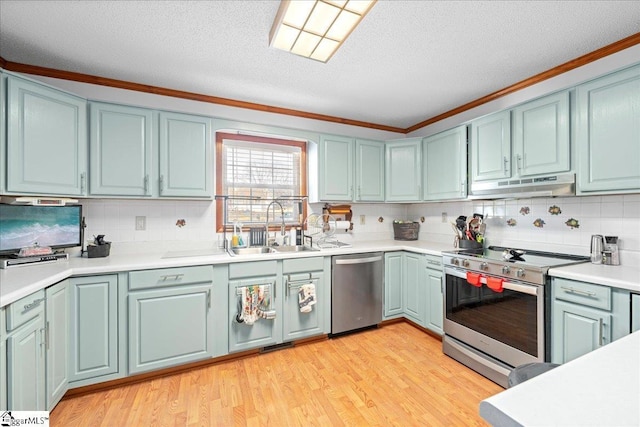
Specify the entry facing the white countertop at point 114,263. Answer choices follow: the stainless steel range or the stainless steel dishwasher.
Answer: the stainless steel range

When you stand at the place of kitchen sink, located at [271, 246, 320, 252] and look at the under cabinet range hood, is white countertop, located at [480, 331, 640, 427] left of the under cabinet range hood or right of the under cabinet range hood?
right

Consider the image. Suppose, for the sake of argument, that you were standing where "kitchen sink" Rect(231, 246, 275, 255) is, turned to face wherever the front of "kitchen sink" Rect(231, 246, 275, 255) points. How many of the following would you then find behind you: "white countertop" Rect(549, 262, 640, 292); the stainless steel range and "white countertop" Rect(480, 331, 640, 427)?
0

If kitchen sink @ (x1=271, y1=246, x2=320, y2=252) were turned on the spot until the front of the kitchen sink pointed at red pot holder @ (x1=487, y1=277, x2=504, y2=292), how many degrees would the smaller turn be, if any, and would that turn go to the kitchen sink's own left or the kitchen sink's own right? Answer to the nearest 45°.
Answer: approximately 45° to the kitchen sink's own left

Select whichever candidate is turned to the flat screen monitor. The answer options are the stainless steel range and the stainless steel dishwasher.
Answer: the stainless steel range

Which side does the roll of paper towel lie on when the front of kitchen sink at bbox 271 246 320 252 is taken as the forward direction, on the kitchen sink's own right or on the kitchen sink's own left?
on the kitchen sink's own left

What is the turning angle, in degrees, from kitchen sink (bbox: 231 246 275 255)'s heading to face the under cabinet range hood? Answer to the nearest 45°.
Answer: approximately 45° to its left

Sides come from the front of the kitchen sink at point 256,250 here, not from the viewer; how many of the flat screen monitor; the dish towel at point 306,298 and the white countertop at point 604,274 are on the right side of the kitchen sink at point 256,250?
1

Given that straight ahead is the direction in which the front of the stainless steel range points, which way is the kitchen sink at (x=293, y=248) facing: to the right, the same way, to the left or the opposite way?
to the left

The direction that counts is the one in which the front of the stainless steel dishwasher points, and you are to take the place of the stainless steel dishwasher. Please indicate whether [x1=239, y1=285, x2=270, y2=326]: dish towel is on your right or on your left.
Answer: on your right

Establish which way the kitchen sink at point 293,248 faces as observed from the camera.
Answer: facing the viewer

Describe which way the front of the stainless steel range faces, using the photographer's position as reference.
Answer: facing the viewer and to the left of the viewer

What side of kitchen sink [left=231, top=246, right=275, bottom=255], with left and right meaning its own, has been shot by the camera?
front

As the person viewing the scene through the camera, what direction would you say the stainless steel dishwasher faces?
facing the viewer and to the right of the viewer
